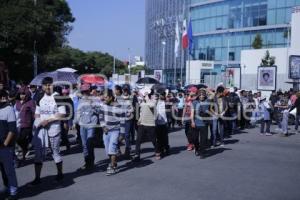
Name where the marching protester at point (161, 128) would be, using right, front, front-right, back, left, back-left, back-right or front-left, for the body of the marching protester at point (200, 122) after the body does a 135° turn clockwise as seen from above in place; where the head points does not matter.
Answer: front-left

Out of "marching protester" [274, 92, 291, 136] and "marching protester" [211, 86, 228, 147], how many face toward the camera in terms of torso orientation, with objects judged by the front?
2

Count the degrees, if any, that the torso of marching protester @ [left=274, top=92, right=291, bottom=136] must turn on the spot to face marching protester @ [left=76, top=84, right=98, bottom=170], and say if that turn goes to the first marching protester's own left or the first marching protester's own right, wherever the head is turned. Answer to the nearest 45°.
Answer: approximately 45° to the first marching protester's own right

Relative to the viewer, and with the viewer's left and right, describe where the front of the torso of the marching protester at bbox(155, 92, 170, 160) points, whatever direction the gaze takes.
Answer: facing the viewer and to the left of the viewer

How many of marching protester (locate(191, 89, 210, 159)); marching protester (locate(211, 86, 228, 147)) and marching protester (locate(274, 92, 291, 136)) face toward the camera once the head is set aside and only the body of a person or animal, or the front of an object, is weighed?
3

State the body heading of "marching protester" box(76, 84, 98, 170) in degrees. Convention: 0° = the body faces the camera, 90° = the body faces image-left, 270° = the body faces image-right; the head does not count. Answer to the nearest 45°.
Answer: approximately 45°
